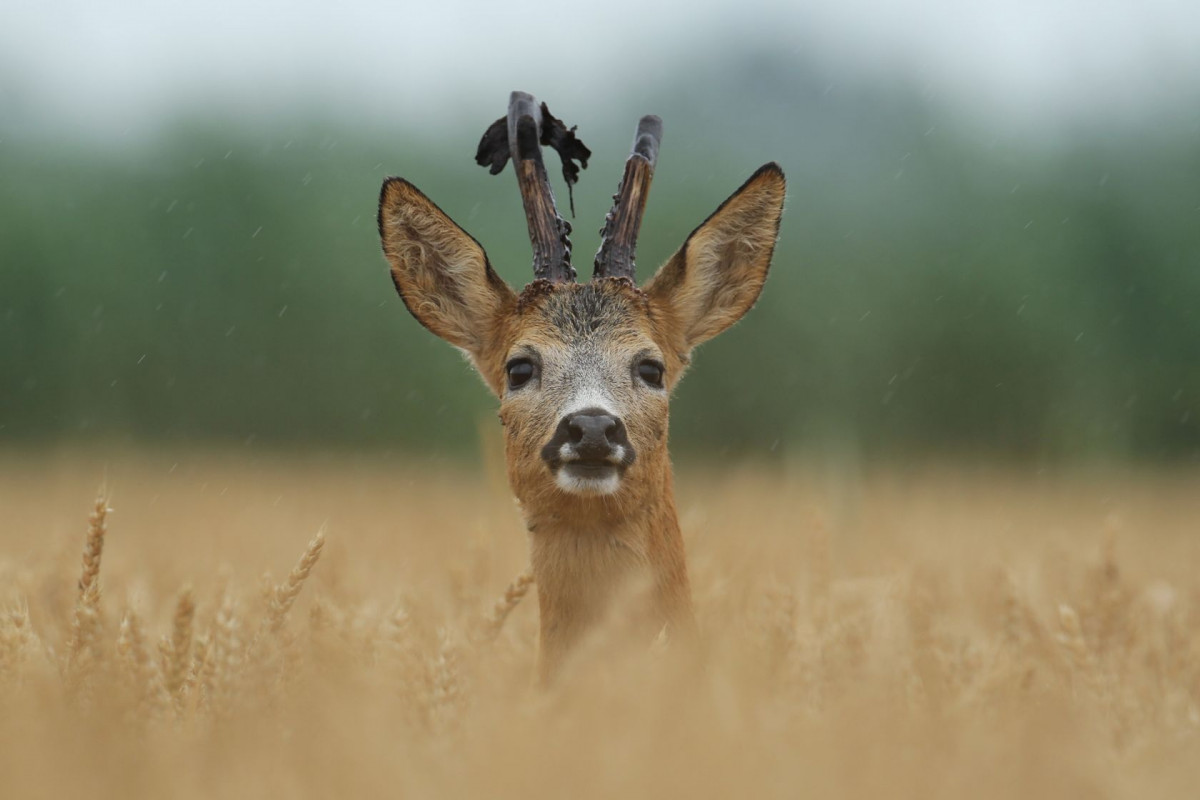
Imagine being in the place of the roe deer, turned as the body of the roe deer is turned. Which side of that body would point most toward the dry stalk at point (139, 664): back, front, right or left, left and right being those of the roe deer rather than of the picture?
front

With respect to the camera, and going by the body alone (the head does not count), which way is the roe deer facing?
toward the camera

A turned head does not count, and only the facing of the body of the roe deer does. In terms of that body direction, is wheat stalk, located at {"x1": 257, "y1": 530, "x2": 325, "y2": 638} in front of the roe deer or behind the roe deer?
in front

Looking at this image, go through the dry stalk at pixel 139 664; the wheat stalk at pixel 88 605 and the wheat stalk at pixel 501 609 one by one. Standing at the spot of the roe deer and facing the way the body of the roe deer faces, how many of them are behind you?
0

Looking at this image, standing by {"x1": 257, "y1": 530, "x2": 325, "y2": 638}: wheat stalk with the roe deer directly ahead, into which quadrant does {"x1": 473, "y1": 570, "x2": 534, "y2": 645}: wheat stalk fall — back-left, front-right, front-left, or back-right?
front-right

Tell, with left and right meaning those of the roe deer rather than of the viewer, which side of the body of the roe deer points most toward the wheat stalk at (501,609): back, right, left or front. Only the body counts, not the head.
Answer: front
